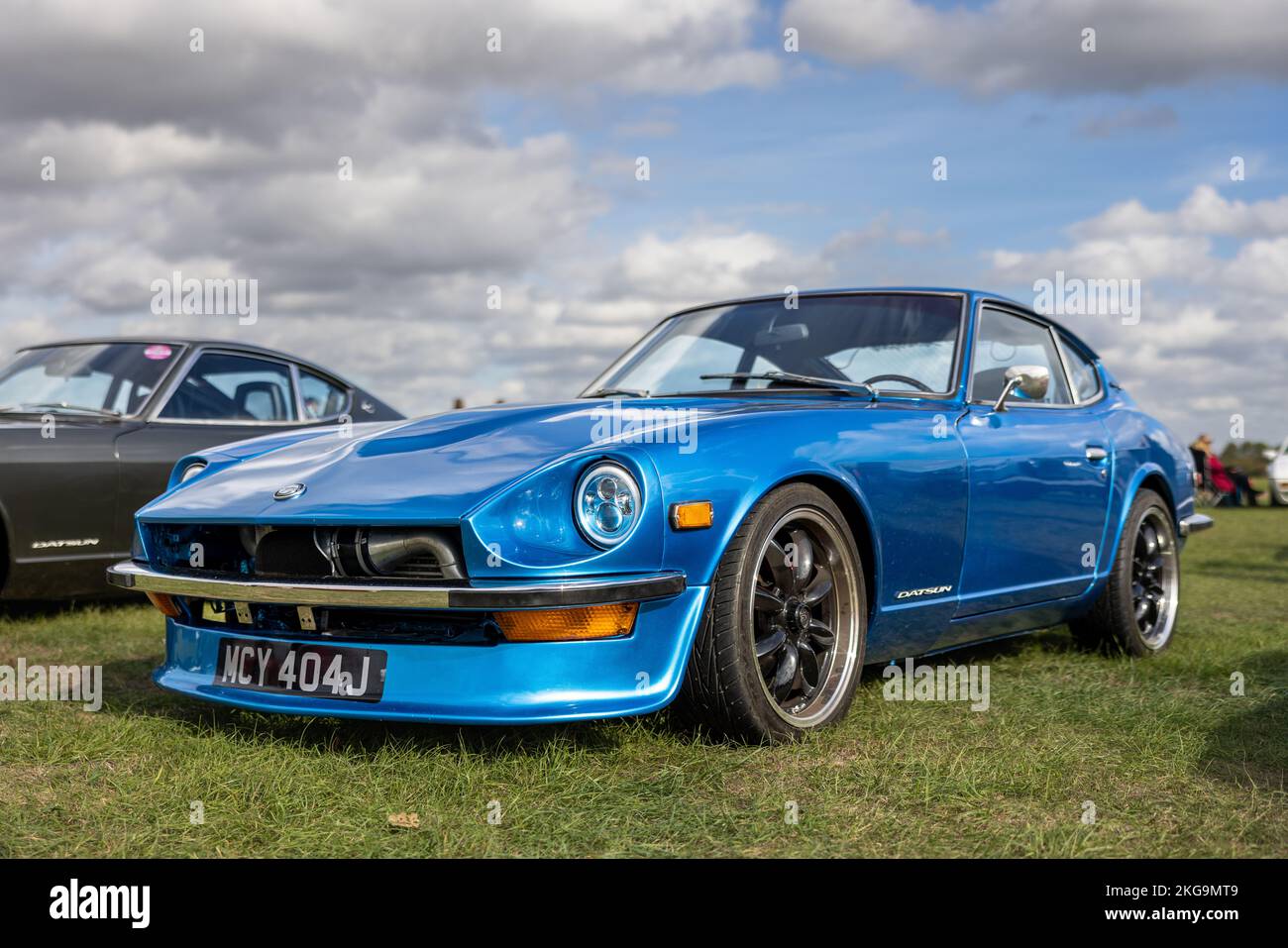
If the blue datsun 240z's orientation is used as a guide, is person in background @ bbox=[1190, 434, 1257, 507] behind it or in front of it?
behind

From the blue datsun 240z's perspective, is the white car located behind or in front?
behind

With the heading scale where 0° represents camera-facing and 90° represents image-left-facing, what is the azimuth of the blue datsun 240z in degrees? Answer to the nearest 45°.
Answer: approximately 45°
